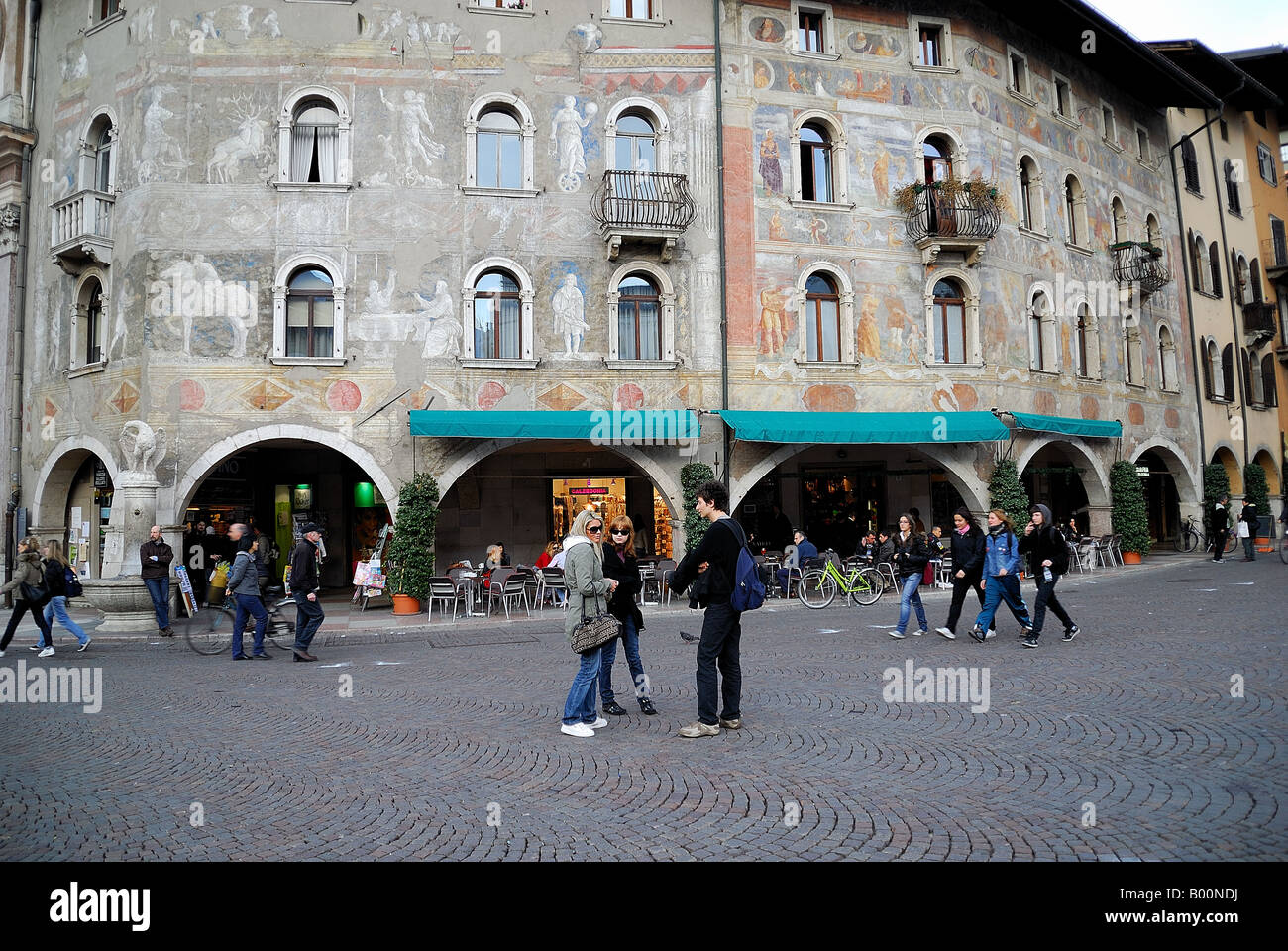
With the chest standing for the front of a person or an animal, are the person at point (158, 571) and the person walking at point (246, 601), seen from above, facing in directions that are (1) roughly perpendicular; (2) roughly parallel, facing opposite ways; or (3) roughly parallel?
roughly perpendicular

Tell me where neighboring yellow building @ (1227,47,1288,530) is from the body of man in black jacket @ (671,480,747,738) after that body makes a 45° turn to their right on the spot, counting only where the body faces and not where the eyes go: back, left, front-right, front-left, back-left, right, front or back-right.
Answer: right

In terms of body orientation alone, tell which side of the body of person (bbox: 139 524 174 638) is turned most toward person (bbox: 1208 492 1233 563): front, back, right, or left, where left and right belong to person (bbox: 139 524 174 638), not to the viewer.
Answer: left

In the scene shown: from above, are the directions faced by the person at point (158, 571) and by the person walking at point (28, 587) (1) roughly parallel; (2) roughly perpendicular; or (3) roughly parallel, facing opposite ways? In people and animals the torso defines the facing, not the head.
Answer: roughly perpendicular

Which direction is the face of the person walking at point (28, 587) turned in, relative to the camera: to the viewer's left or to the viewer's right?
to the viewer's left

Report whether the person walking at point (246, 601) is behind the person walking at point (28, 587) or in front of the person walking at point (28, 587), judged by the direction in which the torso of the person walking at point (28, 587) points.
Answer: behind

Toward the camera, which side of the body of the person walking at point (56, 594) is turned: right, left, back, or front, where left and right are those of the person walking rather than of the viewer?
left

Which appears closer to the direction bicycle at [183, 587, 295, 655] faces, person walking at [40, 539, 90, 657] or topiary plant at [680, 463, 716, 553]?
the person walking

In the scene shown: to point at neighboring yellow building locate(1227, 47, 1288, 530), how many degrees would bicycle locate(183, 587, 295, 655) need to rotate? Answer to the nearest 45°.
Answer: approximately 180°

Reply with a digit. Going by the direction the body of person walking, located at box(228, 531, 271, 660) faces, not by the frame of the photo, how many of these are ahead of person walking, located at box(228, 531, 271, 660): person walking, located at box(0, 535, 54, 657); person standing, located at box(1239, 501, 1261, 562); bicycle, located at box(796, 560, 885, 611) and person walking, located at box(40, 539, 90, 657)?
2

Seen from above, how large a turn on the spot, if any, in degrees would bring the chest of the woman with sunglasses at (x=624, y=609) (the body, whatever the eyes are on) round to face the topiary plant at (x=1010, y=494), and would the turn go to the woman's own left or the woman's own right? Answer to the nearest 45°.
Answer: approximately 135° to the woman's own left

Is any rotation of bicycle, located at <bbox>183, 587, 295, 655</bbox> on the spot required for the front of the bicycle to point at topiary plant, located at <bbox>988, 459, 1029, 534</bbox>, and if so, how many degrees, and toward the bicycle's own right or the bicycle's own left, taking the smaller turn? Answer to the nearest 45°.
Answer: approximately 180°

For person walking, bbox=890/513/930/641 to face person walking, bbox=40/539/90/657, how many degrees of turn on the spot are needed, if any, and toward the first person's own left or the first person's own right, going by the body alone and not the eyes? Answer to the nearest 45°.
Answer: approximately 45° to the first person's own right

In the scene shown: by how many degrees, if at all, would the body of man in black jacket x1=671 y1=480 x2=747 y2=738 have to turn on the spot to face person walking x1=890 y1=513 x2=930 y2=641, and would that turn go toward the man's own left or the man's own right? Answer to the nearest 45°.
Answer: approximately 135° to the man's own right
